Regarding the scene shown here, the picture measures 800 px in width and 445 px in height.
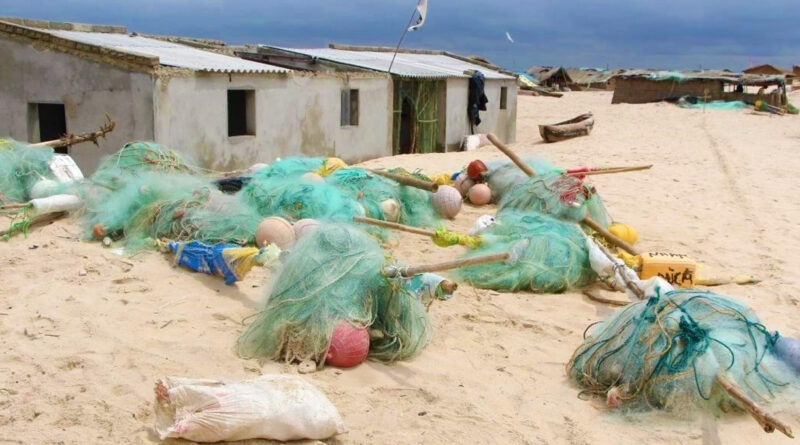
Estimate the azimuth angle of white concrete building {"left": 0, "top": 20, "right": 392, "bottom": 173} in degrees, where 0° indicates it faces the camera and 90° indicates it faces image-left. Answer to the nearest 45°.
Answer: approximately 315°

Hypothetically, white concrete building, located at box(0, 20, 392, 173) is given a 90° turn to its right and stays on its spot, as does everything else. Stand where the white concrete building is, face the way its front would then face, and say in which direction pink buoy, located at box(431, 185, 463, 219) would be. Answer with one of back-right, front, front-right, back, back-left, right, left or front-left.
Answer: left

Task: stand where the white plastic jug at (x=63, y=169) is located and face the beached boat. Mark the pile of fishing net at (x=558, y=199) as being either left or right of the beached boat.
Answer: right

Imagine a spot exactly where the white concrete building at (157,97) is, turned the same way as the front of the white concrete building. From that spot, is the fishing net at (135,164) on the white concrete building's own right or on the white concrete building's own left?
on the white concrete building's own right

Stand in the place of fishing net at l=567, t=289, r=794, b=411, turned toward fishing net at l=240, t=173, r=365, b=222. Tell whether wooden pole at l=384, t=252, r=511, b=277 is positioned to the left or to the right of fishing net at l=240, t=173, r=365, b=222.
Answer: left

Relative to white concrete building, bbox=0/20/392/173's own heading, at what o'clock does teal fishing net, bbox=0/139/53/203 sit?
The teal fishing net is roughly at 2 o'clock from the white concrete building.

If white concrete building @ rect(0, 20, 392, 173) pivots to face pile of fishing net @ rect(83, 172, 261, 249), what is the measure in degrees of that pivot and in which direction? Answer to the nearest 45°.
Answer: approximately 45° to its right

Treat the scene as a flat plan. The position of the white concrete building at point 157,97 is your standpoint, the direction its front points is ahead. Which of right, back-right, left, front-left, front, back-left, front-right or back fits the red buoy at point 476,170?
front

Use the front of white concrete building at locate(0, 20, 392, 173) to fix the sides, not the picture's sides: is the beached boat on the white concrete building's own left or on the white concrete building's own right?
on the white concrete building's own left

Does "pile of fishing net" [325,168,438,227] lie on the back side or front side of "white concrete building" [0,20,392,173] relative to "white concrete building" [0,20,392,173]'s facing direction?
on the front side

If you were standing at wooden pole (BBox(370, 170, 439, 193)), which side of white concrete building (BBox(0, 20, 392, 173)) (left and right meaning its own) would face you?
front

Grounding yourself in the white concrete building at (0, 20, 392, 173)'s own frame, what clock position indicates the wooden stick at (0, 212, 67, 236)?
The wooden stick is roughly at 2 o'clock from the white concrete building.

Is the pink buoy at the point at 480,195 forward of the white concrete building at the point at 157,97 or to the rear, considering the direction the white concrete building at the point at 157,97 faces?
forward

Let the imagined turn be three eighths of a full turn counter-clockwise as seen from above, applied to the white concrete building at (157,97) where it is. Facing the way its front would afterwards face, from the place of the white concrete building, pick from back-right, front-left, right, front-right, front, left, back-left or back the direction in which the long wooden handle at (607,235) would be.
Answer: back-right

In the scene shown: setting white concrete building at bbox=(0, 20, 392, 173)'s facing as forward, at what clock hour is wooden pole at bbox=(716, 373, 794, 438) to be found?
The wooden pole is roughly at 1 o'clock from the white concrete building.

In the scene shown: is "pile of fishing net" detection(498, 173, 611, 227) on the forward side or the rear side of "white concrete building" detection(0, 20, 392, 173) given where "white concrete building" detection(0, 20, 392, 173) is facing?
on the forward side
